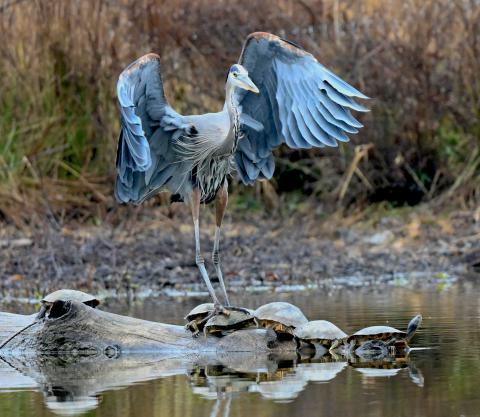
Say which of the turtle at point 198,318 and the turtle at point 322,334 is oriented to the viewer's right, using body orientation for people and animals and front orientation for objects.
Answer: the turtle at point 322,334

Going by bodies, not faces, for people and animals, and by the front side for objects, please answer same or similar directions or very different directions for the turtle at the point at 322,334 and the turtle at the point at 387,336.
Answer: same or similar directions

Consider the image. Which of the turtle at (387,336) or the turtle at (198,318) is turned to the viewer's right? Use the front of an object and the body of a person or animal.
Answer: the turtle at (387,336)

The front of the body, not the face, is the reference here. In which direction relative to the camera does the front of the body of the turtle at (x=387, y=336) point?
to the viewer's right

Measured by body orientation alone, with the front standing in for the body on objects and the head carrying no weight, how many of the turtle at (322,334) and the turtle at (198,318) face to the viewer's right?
1

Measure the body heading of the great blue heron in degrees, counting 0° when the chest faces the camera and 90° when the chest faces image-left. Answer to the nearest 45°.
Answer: approximately 315°

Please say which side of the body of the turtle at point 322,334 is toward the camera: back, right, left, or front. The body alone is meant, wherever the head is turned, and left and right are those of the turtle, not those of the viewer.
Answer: right
